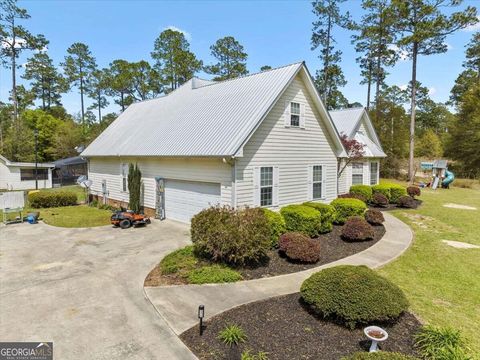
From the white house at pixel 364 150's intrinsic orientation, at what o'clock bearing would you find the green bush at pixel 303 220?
The green bush is roughly at 2 o'clock from the white house.
